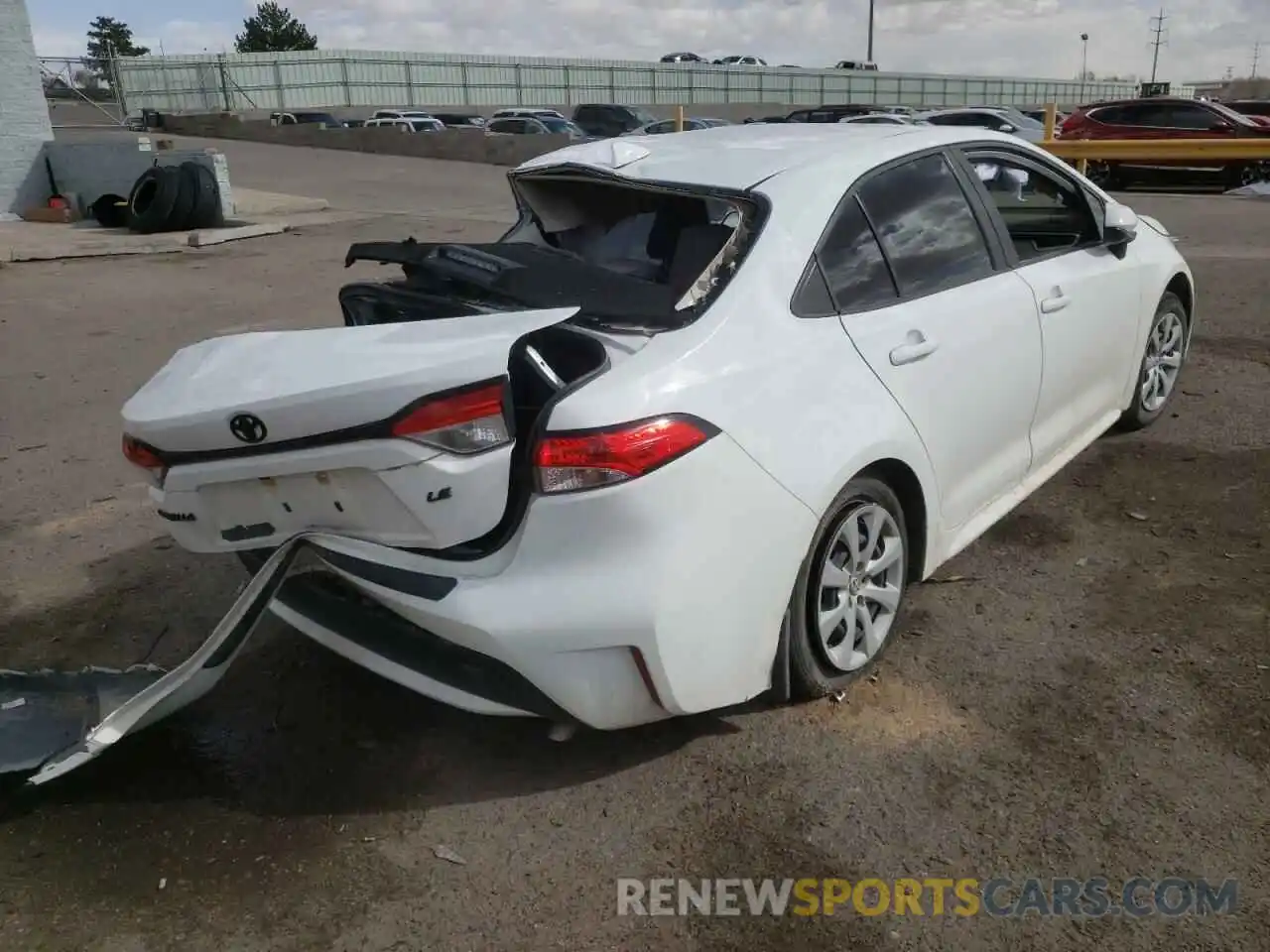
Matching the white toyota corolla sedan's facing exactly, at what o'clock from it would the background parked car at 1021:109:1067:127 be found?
The background parked car is roughly at 11 o'clock from the white toyota corolla sedan.

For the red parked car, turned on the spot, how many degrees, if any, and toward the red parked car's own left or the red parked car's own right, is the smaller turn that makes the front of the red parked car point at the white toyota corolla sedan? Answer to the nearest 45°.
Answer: approximately 90° to the red parked car's own right

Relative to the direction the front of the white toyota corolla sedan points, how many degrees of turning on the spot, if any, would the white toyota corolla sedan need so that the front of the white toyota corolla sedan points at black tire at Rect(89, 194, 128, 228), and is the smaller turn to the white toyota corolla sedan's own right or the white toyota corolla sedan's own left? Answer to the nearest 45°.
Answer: approximately 90° to the white toyota corolla sedan's own left

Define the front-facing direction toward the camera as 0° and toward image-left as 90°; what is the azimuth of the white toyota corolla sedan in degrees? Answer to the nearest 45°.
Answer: approximately 225°

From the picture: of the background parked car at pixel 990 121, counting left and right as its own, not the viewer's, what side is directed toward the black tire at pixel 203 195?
right

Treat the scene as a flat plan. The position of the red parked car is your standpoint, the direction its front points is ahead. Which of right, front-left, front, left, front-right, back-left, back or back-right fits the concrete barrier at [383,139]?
back

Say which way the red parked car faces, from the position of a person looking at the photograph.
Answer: facing to the right of the viewer

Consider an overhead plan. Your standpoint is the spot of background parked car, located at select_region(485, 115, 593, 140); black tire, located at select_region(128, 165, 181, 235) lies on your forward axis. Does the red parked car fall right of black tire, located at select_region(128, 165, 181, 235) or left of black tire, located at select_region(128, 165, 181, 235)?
left
